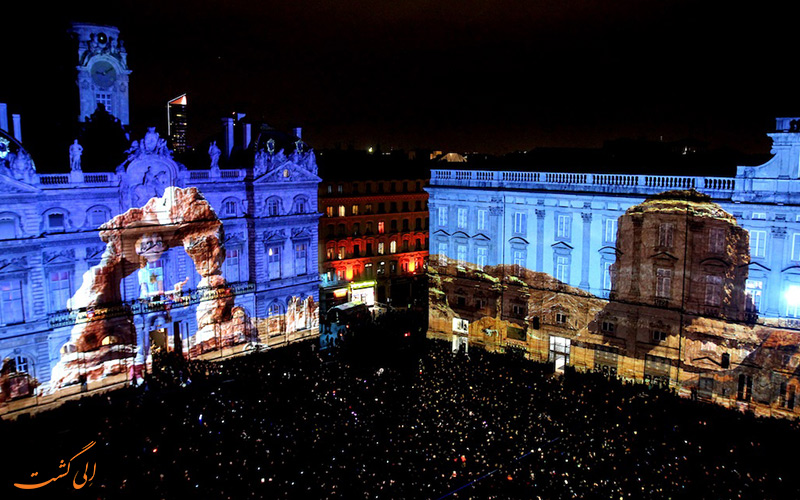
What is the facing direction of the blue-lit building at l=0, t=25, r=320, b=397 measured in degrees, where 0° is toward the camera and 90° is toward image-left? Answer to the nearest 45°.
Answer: approximately 315°

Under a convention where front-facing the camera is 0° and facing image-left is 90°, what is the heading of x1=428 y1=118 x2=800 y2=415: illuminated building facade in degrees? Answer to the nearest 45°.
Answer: approximately 45°

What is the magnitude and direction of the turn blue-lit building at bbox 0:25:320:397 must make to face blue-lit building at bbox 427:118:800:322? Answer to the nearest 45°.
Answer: approximately 45° to its left
